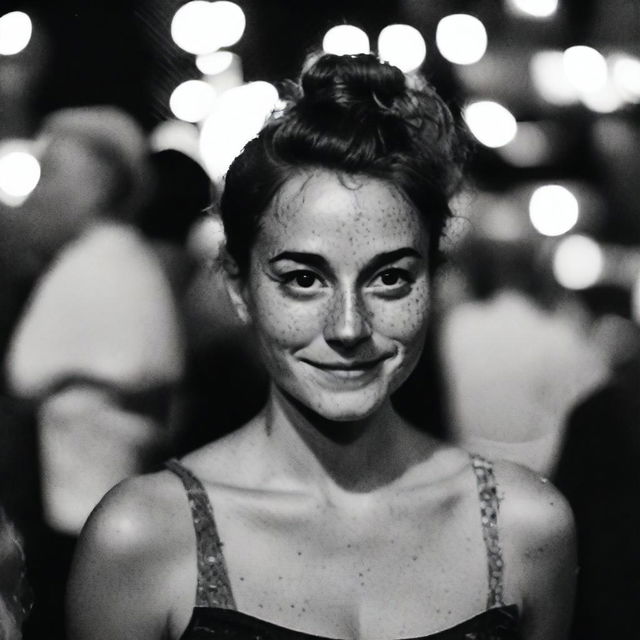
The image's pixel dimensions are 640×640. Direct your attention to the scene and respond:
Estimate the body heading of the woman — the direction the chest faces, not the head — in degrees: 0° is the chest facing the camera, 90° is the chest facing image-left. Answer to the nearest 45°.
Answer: approximately 0°
